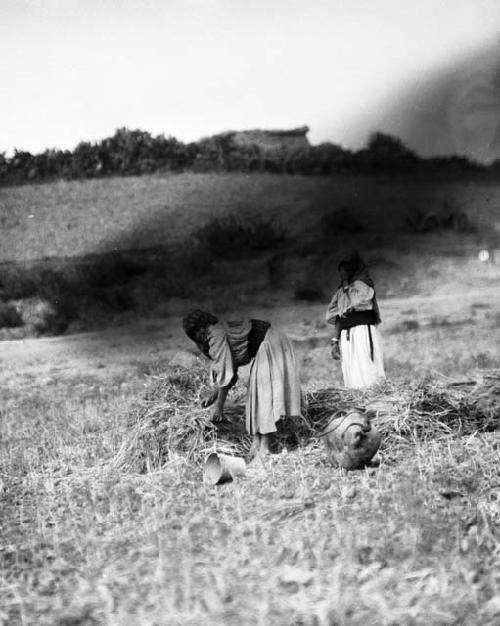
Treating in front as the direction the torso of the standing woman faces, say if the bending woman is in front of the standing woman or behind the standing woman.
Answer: in front

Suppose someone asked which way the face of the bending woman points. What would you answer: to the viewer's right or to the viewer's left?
to the viewer's left

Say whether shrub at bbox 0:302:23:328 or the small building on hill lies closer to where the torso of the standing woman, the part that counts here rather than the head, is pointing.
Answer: the shrub

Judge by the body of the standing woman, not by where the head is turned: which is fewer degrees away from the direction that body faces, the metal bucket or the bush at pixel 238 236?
the metal bucket

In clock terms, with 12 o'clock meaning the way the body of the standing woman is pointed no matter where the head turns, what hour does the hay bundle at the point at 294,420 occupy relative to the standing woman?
The hay bundle is roughly at 11 o'clock from the standing woman.

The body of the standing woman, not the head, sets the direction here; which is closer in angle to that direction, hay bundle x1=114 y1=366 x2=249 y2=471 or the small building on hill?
the hay bundle

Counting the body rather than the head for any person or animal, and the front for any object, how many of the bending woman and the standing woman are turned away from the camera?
0

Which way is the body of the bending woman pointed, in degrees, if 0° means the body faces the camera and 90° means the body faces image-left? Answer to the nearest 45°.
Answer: approximately 90°

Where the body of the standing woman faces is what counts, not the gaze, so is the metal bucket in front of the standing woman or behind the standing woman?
in front
